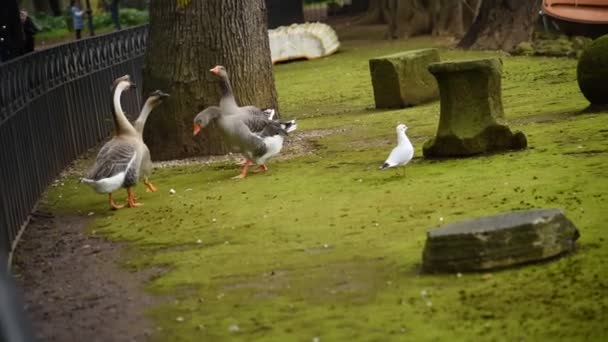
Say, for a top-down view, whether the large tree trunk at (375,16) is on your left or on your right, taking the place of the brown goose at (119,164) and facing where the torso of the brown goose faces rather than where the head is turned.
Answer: on your left

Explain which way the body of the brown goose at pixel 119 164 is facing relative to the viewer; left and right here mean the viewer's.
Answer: facing to the right of the viewer

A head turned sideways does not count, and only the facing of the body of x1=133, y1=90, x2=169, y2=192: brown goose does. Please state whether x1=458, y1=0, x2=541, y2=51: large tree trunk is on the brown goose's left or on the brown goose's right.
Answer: on the brown goose's left

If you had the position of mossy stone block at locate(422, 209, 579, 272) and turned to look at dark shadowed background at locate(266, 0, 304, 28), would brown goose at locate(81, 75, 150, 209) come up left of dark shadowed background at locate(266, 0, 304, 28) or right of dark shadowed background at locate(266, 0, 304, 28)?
left

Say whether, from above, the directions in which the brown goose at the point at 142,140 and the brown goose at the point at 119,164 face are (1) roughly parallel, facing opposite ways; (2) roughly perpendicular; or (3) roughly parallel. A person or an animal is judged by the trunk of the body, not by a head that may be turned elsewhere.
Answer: roughly parallel

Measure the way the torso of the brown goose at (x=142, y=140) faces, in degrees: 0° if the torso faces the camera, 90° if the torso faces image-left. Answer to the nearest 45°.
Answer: approximately 270°

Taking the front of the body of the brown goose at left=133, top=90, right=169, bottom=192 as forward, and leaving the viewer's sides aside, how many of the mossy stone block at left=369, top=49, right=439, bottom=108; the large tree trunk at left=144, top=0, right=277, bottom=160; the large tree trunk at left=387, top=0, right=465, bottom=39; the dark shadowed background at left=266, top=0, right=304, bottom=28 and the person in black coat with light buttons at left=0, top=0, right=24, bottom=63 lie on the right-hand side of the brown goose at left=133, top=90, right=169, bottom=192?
0

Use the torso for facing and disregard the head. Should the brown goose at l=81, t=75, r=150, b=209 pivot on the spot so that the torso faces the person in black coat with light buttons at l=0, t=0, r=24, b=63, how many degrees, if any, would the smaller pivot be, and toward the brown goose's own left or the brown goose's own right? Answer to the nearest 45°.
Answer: approximately 90° to the brown goose's own left

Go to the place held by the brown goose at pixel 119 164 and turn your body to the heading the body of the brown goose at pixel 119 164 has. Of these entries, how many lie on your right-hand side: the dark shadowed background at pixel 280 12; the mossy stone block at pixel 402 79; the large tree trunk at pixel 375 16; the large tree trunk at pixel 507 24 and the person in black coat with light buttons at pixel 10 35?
0

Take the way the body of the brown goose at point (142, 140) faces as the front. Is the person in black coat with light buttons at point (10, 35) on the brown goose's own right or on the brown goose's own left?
on the brown goose's own left

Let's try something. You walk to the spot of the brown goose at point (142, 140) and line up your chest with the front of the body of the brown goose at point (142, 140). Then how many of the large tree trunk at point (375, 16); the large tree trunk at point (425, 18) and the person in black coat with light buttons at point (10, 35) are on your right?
0
